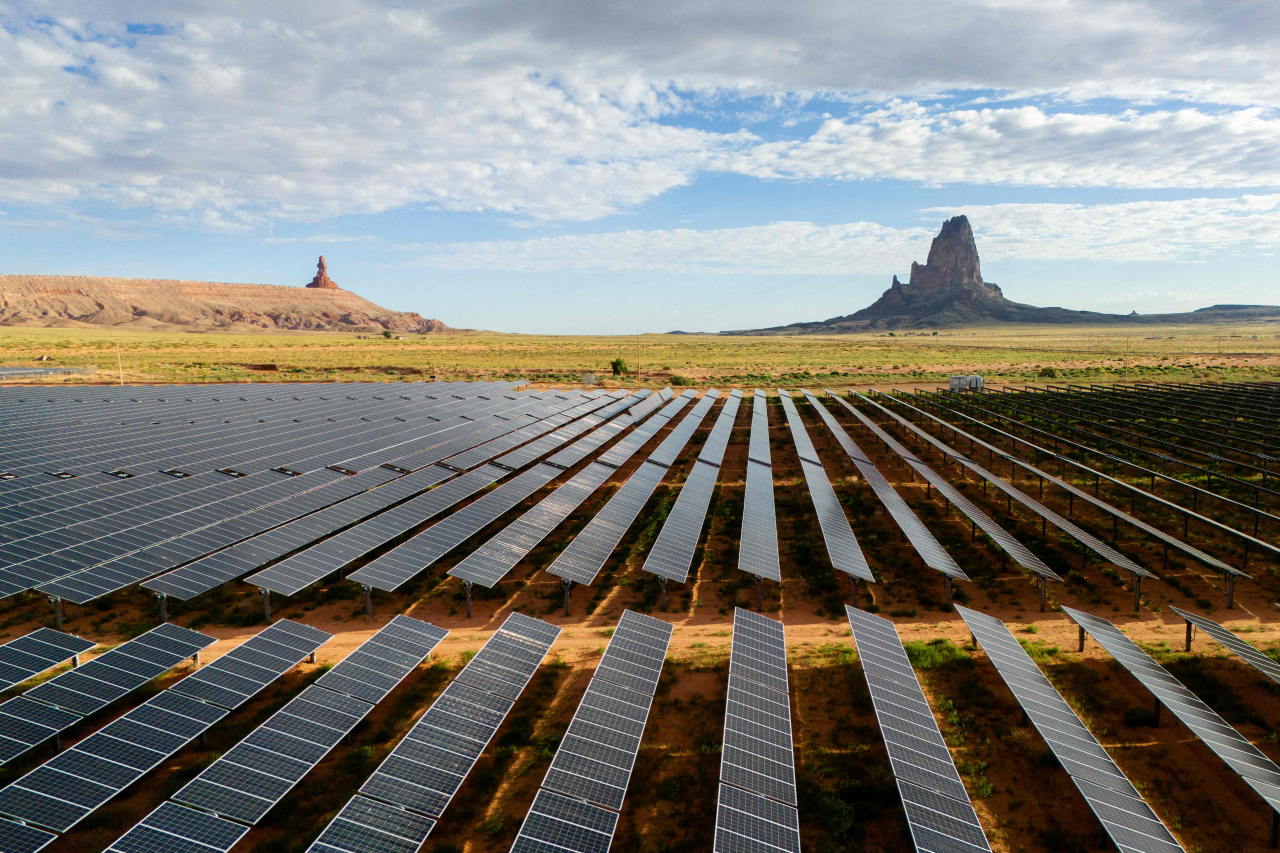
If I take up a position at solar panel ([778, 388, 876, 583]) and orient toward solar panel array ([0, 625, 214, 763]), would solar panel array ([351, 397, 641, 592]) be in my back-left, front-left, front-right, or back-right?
front-right

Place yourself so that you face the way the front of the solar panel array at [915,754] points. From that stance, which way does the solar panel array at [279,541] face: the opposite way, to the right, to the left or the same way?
the same way

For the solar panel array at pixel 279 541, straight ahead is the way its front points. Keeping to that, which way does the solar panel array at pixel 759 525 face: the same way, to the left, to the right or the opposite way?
the same way

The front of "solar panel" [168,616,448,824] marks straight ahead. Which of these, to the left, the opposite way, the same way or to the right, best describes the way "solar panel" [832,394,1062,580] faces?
the same way

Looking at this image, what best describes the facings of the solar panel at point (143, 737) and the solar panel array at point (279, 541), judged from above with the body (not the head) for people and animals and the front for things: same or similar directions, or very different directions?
same or similar directions

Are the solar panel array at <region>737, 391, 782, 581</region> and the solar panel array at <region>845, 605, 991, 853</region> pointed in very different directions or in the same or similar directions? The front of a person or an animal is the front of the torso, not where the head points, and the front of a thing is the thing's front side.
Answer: same or similar directions
